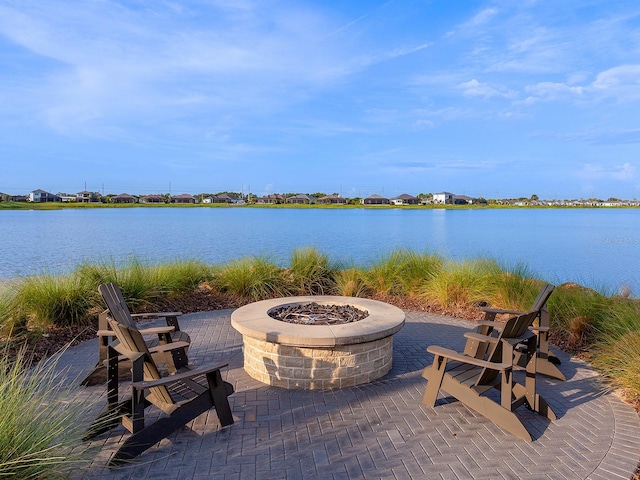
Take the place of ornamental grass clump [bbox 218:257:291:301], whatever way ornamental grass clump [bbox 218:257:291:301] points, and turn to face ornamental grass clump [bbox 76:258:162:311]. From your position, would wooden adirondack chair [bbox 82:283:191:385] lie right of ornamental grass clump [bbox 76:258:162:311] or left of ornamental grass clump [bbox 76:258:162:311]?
left

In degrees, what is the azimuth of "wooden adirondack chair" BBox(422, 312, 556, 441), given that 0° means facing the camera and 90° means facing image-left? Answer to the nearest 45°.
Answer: approximately 135°

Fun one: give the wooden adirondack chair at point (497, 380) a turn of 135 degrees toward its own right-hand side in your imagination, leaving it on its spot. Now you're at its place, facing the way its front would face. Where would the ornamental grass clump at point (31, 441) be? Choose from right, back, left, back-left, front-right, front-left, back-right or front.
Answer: back-right

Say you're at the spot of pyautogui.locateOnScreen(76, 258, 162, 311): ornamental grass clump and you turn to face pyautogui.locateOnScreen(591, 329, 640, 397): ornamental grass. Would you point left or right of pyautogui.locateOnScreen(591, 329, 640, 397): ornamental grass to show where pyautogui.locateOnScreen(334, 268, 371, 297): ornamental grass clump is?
left

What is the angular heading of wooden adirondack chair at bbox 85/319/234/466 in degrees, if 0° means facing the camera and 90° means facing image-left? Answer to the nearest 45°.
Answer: approximately 225°

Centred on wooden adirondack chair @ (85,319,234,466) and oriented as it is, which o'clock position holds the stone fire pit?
The stone fire pit is roughly at 1 o'clock from the wooden adirondack chair.
